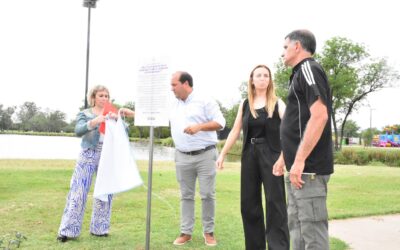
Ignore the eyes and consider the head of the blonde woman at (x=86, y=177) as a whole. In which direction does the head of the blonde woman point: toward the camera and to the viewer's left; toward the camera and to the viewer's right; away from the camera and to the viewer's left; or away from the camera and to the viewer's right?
toward the camera and to the viewer's right

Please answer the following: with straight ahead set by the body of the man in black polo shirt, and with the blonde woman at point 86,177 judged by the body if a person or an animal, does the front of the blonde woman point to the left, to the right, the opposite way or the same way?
the opposite way

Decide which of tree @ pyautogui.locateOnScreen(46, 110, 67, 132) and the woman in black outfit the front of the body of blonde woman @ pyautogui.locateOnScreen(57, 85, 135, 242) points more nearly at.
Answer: the woman in black outfit

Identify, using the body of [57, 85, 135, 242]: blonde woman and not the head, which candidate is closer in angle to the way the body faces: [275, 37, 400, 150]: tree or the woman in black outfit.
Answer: the woman in black outfit

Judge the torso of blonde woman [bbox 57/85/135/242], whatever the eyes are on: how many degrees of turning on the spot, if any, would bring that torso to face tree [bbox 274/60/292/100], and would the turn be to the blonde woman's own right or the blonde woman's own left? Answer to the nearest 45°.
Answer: approximately 90° to the blonde woman's own left

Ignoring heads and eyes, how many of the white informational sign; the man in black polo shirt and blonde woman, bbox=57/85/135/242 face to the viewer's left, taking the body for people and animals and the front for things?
1

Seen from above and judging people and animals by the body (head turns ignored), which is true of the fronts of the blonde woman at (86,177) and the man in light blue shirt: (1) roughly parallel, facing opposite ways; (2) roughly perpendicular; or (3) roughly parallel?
roughly perpendicular

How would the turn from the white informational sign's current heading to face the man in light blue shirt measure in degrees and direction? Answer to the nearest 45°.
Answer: approximately 135° to its left

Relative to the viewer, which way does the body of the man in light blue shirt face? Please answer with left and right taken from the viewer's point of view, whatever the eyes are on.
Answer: facing the viewer and to the left of the viewer

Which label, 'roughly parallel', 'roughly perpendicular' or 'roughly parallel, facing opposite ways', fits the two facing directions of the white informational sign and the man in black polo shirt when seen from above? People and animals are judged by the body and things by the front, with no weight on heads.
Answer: roughly perpendicular

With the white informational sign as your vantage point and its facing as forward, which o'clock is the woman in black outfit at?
The woman in black outfit is roughly at 9 o'clock from the white informational sign.

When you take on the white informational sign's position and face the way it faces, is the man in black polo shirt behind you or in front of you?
in front

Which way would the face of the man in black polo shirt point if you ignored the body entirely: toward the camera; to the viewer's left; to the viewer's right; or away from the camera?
to the viewer's left

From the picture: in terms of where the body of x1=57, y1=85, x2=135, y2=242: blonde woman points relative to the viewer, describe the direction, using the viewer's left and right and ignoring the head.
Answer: facing the viewer and to the right of the viewer

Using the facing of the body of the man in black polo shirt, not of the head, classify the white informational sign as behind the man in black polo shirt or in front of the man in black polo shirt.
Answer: in front

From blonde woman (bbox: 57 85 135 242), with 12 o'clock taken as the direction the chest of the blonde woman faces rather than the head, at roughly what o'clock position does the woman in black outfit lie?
The woman in black outfit is roughly at 12 o'clock from the blonde woman.

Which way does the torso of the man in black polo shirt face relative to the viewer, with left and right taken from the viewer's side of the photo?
facing to the left of the viewer

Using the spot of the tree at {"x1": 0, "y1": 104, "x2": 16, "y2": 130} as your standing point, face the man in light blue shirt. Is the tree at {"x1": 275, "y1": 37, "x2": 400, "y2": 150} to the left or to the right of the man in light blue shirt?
left
